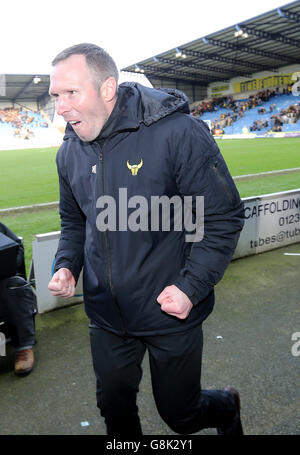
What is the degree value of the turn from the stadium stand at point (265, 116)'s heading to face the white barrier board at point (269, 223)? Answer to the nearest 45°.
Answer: approximately 45° to its left

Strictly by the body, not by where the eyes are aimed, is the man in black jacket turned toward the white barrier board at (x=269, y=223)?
no

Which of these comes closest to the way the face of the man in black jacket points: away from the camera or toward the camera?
toward the camera

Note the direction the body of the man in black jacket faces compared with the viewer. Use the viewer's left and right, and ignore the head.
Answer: facing the viewer and to the left of the viewer
